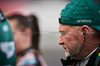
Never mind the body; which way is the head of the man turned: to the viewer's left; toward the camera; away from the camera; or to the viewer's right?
to the viewer's left

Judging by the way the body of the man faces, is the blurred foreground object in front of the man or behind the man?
in front

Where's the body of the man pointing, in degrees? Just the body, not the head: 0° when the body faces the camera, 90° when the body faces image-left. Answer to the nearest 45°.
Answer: approximately 90°
